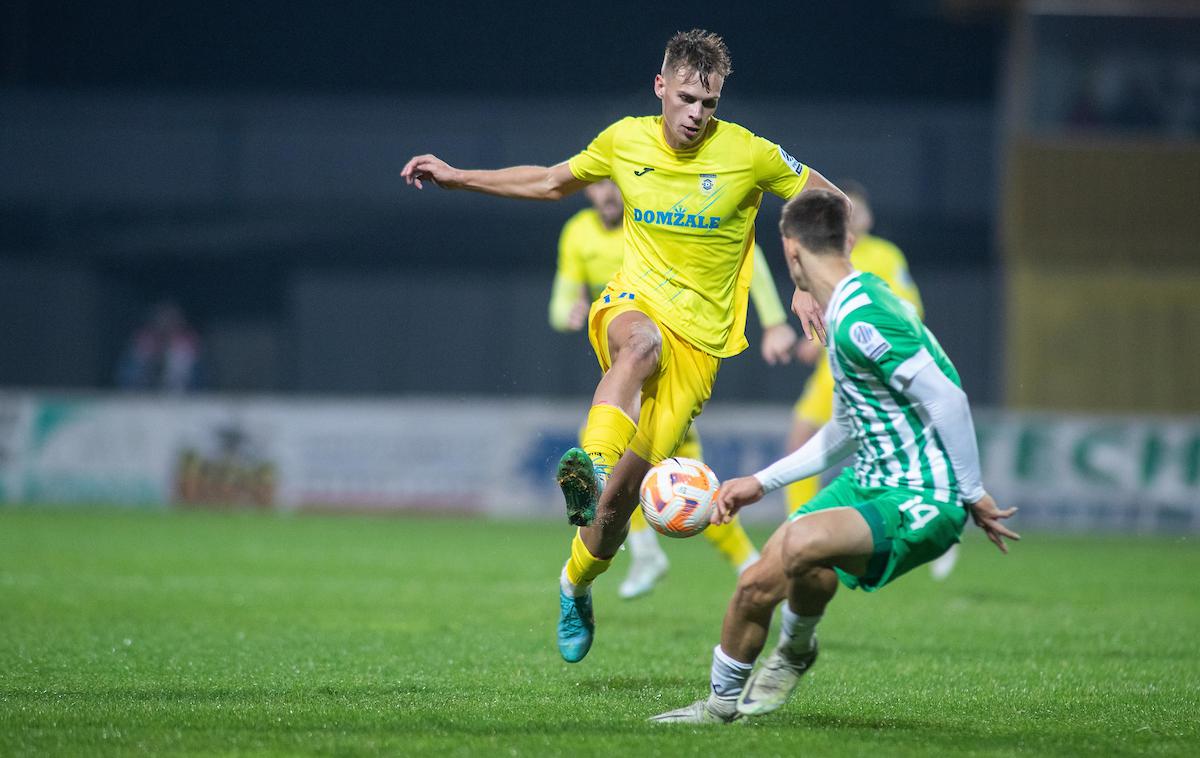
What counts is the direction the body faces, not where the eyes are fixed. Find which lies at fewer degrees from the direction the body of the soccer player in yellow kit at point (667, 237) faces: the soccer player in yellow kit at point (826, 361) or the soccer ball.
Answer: the soccer ball

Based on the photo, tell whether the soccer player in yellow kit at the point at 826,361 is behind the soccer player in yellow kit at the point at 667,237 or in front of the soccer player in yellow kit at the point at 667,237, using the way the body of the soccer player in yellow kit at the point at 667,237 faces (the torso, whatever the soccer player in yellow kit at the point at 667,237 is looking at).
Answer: behind

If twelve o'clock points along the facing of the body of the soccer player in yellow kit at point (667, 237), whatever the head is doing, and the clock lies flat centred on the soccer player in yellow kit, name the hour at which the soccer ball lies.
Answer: The soccer ball is roughly at 12 o'clock from the soccer player in yellow kit.

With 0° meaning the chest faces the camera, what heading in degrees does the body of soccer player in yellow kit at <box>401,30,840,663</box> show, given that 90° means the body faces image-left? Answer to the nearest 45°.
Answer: approximately 0°

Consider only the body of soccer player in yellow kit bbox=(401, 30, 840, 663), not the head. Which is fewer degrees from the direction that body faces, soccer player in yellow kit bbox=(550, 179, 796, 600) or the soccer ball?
the soccer ball

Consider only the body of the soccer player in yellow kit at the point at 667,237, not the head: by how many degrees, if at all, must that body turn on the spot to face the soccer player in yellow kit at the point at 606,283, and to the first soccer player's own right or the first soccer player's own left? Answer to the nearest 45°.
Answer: approximately 180°

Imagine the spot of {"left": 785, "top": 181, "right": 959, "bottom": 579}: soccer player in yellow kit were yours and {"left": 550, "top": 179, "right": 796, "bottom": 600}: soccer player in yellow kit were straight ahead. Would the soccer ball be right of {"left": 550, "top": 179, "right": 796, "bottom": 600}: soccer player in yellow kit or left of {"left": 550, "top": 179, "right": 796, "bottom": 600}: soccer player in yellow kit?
left
